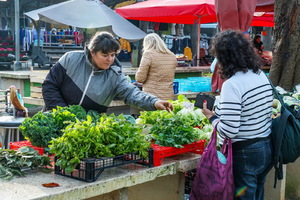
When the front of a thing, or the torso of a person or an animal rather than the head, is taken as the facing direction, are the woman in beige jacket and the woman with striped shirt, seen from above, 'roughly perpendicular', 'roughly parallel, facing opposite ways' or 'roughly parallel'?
roughly parallel

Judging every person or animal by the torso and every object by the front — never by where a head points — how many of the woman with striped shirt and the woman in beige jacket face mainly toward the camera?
0

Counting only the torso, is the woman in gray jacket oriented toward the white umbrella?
no

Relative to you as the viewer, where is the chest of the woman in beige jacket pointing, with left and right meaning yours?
facing away from the viewer and to the left of the viewer

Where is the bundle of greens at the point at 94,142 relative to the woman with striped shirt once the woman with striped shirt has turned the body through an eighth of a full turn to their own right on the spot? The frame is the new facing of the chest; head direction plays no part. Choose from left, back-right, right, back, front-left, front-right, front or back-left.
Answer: back-left

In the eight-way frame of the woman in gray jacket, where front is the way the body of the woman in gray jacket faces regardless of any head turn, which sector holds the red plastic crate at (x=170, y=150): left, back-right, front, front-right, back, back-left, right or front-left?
front

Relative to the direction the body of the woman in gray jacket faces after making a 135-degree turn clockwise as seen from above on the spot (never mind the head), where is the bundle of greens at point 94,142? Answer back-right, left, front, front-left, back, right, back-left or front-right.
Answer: left

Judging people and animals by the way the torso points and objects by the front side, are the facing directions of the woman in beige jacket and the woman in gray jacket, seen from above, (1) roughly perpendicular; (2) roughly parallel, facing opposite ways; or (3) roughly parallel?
roughly parallel, facing opposite ways

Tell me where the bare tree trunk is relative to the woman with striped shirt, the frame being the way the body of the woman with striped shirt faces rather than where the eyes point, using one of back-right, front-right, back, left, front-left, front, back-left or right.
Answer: front-right

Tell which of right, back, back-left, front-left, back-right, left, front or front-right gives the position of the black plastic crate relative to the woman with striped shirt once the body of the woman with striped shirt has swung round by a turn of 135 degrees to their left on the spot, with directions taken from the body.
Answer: front-right

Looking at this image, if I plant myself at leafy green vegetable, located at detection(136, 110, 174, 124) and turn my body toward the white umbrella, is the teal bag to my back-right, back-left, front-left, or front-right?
back-right

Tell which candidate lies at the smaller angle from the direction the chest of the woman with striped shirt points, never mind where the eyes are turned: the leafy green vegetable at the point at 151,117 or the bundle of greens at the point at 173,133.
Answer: the leafy green vegetable

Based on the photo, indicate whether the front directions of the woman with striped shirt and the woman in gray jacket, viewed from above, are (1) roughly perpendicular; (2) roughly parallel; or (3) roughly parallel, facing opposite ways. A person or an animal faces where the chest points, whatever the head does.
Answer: roughly parallel, facing opposite ways

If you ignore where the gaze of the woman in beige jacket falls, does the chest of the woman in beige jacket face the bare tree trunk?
no

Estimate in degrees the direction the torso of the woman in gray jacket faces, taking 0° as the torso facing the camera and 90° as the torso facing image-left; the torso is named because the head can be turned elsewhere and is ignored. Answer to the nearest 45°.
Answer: approximately 315°

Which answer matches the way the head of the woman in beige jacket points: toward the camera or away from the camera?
away from the camera

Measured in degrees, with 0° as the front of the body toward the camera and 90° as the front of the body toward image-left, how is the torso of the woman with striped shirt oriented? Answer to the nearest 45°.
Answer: approximately 135°
